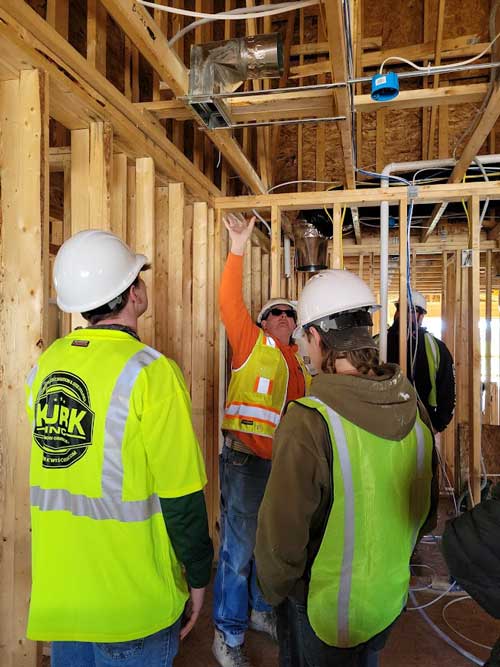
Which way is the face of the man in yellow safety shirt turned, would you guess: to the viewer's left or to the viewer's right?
to the viewer's right

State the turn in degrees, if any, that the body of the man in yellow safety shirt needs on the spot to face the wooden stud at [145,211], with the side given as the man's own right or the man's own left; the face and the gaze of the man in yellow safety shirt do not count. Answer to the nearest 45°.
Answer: approximately 45° to the man's own left

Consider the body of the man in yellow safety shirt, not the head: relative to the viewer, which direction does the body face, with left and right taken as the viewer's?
facing away from the viewer and to the right of the viewer

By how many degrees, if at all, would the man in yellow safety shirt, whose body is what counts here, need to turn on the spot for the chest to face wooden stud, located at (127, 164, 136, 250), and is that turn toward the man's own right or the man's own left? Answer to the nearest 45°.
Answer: approximately 45° to the man's own left

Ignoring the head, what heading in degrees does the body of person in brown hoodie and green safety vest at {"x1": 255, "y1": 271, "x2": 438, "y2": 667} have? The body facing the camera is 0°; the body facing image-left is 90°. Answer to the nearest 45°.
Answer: approximately 135°

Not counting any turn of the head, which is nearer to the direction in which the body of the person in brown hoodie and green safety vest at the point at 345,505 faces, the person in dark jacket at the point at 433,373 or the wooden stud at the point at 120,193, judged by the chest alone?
the wooden stud

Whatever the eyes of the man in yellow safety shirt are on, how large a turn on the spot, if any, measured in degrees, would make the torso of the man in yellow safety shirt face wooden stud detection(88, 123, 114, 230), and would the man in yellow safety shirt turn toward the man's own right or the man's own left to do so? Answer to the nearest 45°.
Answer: approximately 45° to the man's own left

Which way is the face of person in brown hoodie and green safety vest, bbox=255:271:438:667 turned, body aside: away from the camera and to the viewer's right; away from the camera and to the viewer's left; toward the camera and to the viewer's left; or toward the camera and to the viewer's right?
away from the camera and to the viewer's left

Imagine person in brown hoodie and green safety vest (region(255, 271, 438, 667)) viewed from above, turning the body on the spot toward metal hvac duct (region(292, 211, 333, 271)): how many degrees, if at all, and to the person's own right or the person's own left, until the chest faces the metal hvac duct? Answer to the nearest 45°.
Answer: approximately 45° to the person's own right

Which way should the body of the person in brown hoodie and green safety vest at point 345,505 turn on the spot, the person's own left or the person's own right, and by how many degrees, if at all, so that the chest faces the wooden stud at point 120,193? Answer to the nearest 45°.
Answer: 0° — they already face it

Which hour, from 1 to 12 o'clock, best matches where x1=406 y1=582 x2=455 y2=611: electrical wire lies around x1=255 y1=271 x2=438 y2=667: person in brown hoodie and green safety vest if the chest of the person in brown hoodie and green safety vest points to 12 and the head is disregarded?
The electrical wire is roughly at 2 o'clock from the person in brown hoodie and green safety vest.

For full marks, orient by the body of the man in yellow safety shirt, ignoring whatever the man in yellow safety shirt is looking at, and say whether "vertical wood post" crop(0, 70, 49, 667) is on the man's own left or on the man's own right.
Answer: on the man's own left
